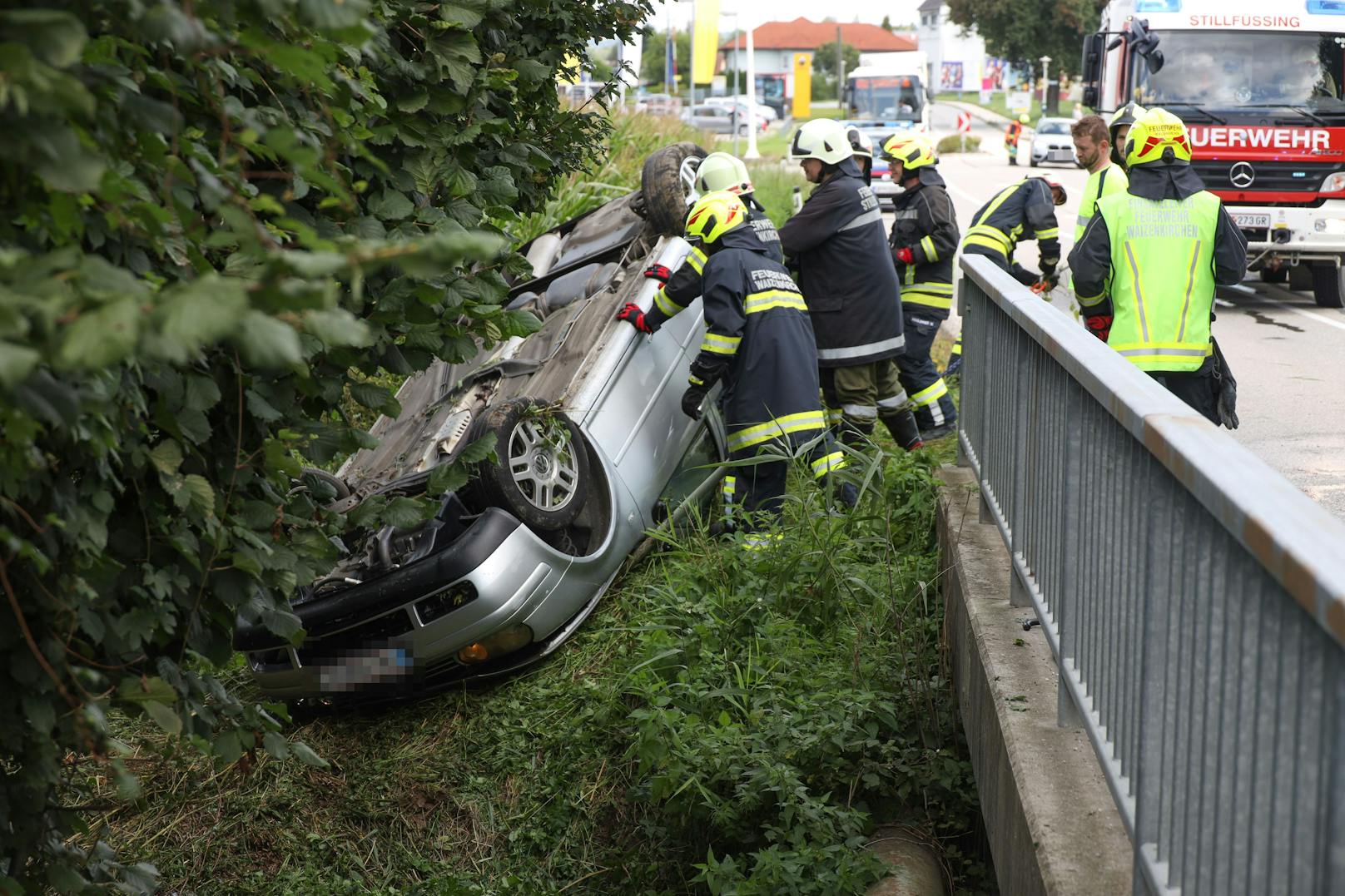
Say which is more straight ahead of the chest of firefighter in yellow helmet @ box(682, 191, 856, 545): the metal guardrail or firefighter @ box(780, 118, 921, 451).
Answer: the firefighter

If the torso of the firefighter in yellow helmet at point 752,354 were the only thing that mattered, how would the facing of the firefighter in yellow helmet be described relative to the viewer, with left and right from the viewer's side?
facing away from the viewer and to the left of the viewer

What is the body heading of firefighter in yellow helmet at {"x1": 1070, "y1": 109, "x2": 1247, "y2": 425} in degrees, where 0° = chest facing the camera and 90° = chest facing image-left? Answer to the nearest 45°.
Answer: approximately 180°

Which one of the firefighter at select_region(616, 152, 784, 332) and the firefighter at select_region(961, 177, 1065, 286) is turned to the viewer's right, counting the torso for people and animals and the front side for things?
the firefighter at select_region(961, 177, 1065, 286)

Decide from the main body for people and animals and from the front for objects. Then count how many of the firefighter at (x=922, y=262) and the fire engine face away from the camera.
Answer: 0

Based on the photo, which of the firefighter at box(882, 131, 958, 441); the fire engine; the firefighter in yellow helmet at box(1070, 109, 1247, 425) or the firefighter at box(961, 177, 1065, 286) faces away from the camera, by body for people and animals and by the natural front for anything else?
the firefighter in yellow helmet

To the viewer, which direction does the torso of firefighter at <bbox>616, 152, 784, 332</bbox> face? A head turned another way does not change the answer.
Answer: to the viewer's left

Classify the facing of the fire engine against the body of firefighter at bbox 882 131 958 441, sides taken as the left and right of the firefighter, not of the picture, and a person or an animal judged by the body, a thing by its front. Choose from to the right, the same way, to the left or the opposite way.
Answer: to the left

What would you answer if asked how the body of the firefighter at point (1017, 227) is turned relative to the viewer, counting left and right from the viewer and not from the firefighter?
facing to the right of the viewer

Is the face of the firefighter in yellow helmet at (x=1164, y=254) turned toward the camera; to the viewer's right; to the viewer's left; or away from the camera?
away from the camera
